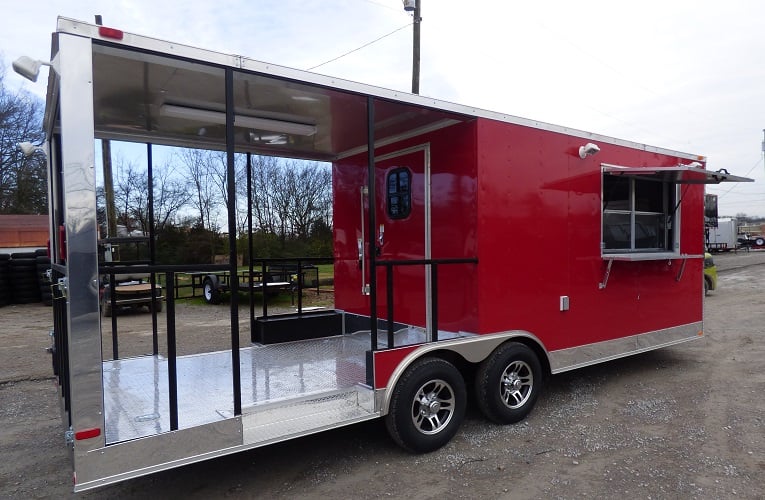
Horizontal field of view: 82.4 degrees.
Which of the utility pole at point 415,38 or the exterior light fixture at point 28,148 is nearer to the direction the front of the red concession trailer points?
the utility pole

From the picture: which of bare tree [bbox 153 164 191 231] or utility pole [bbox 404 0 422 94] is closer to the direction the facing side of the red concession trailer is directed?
the utility pole

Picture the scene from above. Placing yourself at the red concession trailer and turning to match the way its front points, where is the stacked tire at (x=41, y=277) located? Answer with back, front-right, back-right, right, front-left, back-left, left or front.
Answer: left

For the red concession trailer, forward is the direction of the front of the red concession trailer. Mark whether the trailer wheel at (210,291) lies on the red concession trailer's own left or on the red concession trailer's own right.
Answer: on the red concession trailer's own left

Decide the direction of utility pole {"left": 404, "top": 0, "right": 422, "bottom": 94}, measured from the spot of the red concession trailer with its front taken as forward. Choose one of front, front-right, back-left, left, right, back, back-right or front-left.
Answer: front-left

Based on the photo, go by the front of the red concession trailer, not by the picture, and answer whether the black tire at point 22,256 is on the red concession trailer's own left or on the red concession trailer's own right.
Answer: on the red concession trailer's own left

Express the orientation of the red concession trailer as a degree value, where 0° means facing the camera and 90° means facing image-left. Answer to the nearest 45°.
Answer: approximately 225°

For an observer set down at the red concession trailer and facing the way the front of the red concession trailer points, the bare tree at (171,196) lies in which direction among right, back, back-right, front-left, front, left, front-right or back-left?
left

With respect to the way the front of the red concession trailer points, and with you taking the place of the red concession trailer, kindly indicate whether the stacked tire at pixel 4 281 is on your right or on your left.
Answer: on your left
